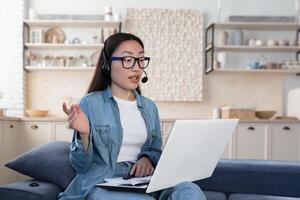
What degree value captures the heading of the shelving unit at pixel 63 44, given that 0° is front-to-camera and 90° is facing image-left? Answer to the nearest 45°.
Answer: approximately 0°

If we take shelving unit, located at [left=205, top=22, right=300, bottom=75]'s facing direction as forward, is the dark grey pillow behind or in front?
in front

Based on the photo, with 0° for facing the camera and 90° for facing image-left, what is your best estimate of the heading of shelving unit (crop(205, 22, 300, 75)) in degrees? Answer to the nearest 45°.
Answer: approximately 0°

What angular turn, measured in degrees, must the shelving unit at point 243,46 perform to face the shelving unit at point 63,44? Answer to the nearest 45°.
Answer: approximately 90° to its right

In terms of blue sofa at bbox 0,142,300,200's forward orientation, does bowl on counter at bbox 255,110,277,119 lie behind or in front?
behind

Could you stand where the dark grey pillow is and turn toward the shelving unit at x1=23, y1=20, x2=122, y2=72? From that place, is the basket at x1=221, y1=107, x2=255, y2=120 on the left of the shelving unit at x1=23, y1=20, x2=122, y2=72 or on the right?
right

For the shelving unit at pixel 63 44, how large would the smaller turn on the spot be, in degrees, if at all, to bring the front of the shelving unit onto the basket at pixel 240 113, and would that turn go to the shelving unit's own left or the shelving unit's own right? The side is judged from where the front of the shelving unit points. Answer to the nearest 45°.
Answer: approximately 90° to the shelving unit's own left

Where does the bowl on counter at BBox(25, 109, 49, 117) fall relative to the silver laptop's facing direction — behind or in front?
in front

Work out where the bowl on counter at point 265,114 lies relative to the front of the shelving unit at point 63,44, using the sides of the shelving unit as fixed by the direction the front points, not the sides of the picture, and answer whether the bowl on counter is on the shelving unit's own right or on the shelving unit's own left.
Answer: on the shelving unit's own left

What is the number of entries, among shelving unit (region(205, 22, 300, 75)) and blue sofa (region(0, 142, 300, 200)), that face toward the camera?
2

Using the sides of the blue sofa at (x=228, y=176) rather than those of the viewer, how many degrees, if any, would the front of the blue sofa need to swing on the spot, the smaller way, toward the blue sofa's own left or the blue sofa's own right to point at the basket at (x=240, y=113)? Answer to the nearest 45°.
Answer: approximately 180°

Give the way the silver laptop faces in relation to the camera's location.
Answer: facing away from the viewer and to the left of the viewer

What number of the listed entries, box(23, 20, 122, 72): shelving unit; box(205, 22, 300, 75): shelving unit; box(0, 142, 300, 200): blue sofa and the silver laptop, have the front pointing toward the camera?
3
